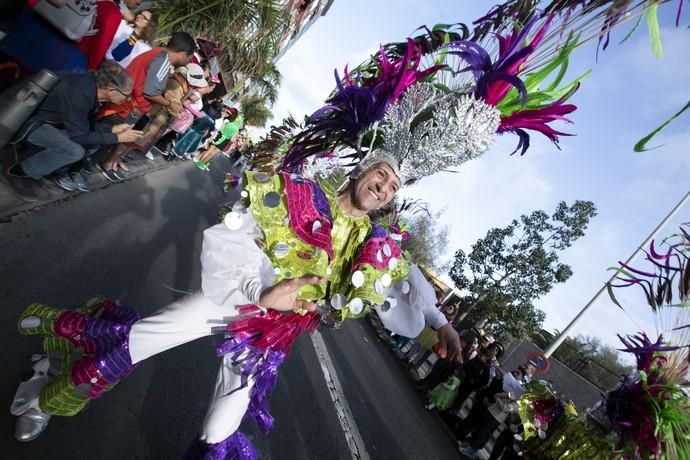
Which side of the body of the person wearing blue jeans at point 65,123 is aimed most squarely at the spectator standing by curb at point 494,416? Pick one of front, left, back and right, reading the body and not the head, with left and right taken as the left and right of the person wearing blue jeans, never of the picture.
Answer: front

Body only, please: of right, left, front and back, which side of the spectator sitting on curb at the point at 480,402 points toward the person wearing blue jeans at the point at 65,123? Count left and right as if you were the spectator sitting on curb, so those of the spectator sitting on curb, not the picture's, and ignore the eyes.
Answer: front

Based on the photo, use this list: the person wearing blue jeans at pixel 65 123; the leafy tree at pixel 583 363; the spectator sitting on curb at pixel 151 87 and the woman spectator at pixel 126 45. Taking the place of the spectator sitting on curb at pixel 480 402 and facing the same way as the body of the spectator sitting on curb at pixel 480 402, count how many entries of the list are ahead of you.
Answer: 3

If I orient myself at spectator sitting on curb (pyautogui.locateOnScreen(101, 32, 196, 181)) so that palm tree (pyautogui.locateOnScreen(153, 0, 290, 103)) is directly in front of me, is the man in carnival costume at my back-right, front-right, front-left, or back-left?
back-right

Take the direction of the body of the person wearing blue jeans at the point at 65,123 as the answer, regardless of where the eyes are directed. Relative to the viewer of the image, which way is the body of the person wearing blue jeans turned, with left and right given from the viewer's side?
facing to the right of the viewer

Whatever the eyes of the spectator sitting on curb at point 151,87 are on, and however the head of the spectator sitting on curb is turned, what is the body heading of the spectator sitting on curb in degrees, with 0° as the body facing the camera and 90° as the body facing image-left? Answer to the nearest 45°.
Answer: approximately 270°

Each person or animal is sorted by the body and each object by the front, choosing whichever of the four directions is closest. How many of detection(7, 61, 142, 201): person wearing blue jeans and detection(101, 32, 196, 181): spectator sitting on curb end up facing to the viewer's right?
2

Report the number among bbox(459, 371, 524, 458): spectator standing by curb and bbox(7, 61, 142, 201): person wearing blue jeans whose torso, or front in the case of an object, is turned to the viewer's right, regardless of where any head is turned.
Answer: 1

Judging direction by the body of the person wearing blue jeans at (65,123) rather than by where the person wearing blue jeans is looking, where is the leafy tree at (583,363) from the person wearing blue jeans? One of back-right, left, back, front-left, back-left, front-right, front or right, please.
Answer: front

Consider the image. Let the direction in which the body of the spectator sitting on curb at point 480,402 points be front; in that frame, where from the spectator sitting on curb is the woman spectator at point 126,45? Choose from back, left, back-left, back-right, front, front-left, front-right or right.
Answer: front

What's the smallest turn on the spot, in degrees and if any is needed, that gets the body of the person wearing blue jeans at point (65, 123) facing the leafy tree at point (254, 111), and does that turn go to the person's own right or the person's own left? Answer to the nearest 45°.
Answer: approximately 90° to the person's own left

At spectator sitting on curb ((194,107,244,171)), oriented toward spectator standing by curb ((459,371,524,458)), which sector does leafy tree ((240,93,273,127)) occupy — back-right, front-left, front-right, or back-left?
back-left

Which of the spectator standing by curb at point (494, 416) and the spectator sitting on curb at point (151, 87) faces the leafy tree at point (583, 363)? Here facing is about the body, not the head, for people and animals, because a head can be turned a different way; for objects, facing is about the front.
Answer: the spectator sitting on curb at point (151, 87)

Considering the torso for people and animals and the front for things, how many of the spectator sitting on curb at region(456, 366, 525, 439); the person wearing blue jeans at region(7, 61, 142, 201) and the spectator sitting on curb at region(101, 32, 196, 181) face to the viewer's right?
2

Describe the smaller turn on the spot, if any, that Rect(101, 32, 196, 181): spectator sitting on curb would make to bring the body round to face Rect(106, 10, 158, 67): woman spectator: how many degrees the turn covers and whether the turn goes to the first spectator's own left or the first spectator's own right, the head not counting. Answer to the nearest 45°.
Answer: approximately 135° to the first spectator's own left

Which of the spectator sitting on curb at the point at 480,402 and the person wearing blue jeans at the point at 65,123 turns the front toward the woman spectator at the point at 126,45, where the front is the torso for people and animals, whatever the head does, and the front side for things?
the spectator sitting on curb

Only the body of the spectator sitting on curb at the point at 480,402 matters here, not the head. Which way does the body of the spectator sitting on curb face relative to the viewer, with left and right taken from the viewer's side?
facing the viewer and to the left of the viewer

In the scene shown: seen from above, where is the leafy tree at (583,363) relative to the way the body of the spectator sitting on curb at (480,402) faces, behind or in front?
behind
